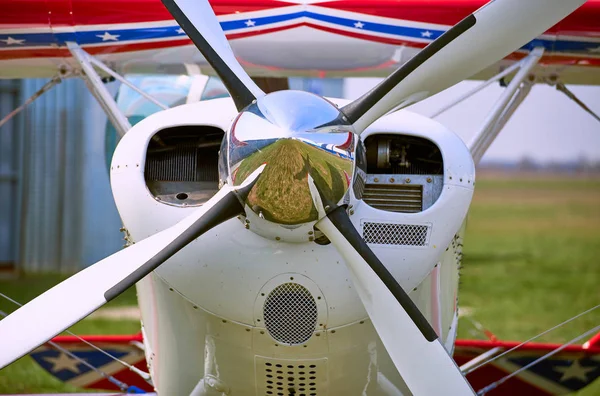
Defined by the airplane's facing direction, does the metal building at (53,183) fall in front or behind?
behind

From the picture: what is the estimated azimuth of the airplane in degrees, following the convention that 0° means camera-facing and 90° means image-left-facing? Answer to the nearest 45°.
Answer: approximately 0°
